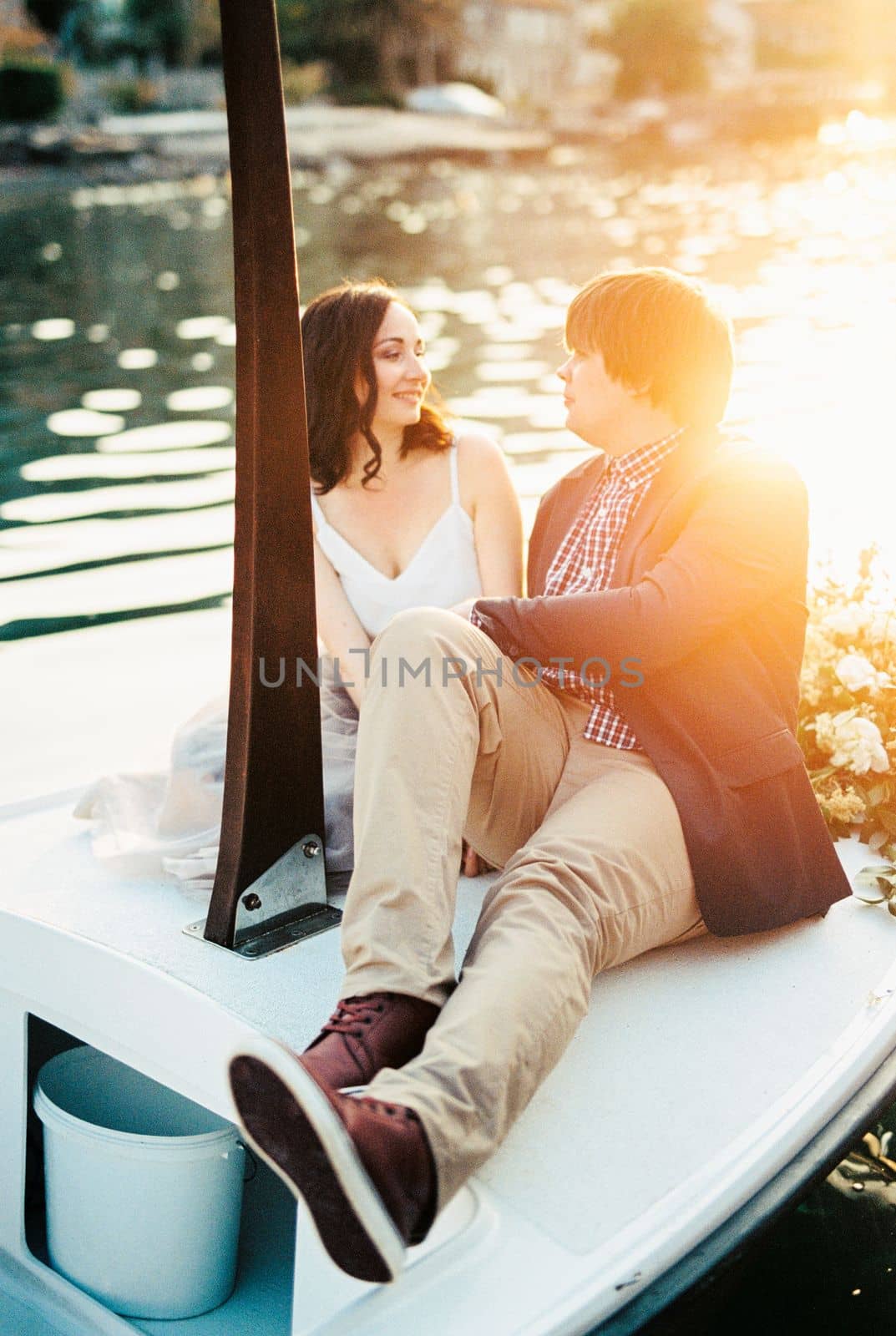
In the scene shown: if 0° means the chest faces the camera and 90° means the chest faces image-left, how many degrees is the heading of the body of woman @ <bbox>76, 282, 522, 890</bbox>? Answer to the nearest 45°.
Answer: approximately 0°

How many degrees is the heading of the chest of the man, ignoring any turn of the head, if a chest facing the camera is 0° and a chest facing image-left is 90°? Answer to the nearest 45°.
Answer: approximately 45°

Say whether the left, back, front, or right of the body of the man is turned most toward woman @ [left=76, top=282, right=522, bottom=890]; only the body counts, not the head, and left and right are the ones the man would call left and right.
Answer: right

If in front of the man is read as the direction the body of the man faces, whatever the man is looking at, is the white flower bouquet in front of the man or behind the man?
behind

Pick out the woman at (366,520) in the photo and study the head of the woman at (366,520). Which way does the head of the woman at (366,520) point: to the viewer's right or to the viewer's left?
to the viewer's right

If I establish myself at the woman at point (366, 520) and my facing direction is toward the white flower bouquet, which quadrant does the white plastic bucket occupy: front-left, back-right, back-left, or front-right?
back-right

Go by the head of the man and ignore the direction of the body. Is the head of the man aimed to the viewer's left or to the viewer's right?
to the viewer's left

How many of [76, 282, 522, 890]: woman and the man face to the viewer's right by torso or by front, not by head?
0
